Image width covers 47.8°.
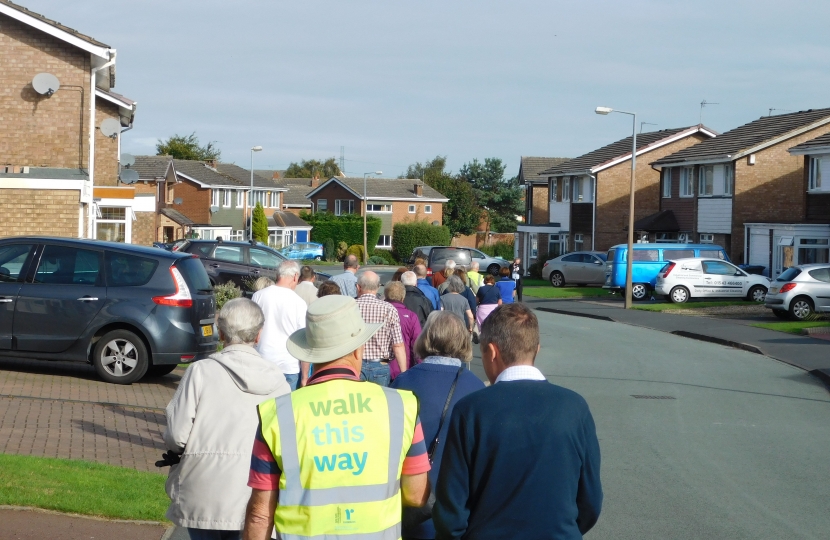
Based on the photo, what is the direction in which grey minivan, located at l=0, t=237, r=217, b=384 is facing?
to the viewer's left

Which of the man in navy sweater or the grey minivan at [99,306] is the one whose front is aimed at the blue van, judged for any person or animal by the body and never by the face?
the man in navy sweater

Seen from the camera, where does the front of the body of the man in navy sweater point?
away from the camera

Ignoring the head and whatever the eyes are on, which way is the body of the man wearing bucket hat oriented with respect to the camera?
away from the camera

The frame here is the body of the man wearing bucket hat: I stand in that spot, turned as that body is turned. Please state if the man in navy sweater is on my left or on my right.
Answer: on my right

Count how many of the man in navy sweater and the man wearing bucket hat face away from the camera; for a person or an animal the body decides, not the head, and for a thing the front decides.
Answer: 2

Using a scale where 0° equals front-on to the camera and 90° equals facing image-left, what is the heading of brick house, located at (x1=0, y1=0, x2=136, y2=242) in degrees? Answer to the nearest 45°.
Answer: approximately 270°

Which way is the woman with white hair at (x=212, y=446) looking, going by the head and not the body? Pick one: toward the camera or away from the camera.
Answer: away from the camera
